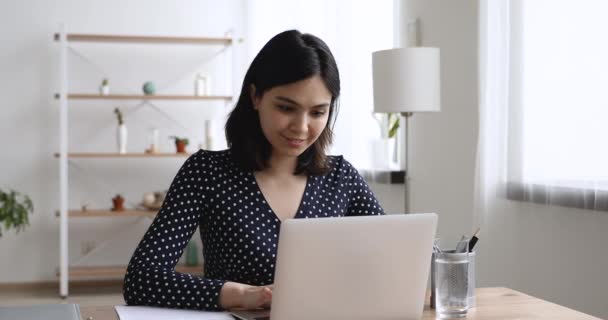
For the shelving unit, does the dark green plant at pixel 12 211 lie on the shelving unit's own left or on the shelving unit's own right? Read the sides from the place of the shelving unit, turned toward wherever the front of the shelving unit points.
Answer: on the shelving unit's own right

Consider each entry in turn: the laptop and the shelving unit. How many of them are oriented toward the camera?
1

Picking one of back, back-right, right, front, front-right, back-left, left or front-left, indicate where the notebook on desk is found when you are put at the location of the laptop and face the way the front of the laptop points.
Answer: front-left

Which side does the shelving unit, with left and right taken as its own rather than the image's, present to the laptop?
front

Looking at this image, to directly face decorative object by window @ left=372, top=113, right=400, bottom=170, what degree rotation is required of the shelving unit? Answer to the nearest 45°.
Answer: approximately 45° to its left

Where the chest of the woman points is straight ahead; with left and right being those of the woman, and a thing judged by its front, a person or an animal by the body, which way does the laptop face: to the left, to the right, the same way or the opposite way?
the opposite way

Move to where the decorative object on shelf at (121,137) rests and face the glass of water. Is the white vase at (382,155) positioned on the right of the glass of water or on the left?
left

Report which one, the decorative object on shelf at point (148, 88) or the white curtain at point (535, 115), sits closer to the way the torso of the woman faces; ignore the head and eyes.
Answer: the white curtain

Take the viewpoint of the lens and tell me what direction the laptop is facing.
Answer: facing away from the viewer and to the left of the viewer

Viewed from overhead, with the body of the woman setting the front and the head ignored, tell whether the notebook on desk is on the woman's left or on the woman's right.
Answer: on the woman's right

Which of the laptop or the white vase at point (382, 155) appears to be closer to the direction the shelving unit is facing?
the laptop

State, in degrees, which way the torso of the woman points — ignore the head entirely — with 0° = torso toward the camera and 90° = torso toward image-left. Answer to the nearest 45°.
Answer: approximately 315°
